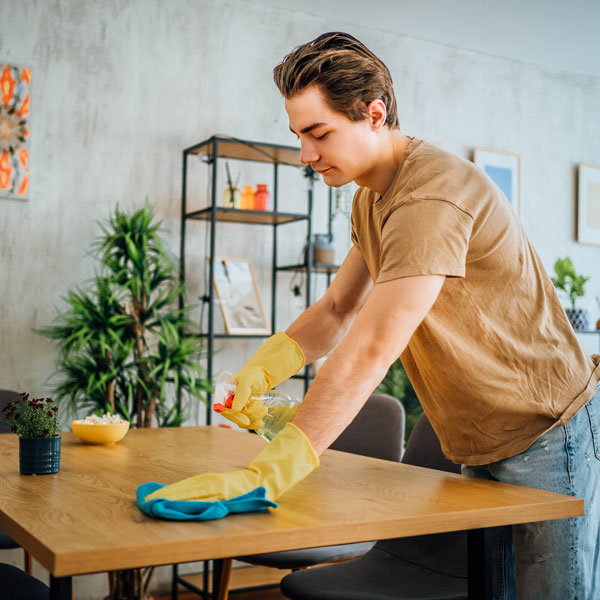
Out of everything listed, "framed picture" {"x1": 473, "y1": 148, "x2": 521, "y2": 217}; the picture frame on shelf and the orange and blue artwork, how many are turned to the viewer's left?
0

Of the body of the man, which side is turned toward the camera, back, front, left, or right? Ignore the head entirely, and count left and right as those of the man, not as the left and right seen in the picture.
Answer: left

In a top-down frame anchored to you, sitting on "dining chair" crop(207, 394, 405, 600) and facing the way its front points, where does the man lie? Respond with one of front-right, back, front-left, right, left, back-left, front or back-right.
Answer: front-left

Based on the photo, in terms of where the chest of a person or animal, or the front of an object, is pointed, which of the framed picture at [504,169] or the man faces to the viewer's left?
the man

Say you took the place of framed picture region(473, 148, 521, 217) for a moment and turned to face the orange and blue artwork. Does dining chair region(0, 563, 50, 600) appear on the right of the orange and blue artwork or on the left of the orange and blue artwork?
left

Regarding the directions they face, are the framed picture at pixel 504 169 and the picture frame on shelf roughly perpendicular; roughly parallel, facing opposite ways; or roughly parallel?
roughly parallel

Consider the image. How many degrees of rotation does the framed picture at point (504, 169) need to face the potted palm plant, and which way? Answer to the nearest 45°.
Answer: approximately 90° to its right

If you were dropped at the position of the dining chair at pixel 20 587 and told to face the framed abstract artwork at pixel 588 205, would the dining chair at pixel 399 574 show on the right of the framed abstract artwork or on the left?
right

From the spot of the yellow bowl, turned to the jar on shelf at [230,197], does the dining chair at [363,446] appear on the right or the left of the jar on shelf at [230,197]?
right

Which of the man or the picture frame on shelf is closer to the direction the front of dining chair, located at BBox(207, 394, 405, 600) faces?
the man

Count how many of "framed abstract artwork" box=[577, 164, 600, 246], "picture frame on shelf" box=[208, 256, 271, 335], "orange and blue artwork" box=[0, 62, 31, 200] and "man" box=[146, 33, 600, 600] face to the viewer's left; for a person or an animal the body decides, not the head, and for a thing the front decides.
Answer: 1

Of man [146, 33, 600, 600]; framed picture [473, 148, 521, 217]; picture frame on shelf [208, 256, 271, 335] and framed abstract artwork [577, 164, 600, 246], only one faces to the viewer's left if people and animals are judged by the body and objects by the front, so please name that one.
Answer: the man

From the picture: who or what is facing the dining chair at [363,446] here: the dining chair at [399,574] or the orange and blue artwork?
the orange and blue artwork

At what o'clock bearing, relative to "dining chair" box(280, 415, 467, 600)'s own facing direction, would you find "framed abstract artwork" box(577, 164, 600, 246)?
The framed abstract artwork is roughly at 5 o'clock from the dining chair.

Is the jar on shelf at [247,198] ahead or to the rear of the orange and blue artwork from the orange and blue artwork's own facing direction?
ahead

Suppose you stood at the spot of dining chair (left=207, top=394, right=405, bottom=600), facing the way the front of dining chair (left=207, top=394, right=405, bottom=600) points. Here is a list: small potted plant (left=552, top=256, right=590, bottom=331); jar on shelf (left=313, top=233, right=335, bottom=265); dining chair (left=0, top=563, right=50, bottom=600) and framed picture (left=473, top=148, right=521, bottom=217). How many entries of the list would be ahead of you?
1

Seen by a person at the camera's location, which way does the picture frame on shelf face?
facing the viewer and to the right of the viewer

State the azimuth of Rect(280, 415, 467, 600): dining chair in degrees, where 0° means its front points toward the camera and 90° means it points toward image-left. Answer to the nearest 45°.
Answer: approximately 45°

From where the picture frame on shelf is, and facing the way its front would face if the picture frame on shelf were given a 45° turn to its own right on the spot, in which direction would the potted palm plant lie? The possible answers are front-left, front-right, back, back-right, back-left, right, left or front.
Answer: front-right

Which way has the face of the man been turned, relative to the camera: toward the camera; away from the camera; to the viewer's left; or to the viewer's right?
to the viewer's left
